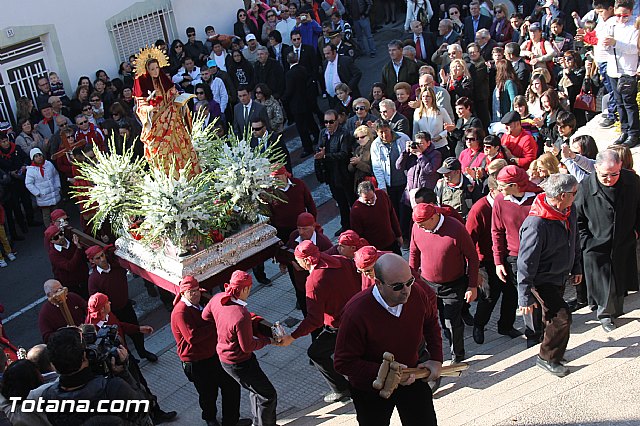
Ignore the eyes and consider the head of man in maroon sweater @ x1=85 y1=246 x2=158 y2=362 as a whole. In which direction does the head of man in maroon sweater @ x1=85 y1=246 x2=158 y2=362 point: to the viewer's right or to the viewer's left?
to the viewer's right

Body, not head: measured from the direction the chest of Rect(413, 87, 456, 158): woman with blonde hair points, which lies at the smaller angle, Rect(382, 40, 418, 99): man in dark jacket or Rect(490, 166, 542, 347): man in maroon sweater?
the man in maroon sweater

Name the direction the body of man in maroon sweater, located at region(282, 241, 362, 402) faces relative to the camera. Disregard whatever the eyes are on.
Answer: to the viewer's left

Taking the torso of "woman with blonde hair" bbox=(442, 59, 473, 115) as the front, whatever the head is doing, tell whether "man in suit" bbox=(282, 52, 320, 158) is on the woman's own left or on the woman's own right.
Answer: on the woman's own right

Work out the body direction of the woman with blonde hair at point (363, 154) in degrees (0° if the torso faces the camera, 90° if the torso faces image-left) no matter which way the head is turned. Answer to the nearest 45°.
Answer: approximately 45°

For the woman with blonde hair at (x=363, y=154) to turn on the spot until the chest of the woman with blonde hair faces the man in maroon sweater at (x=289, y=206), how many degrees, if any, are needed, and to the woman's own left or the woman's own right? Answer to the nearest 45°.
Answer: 0° — they already face them

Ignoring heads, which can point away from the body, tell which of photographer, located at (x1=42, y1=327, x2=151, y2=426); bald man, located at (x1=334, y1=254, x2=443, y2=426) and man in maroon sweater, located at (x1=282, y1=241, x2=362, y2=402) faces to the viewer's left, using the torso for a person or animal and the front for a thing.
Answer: the man in maroon sweater

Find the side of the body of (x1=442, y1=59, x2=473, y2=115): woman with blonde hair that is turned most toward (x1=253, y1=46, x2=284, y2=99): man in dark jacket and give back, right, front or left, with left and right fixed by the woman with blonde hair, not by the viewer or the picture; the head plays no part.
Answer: right

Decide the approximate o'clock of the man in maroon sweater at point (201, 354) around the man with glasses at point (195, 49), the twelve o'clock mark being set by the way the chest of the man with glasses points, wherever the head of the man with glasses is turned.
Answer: The man in maroon sweater is roughly at 12 o'clock from the man with glasses.
